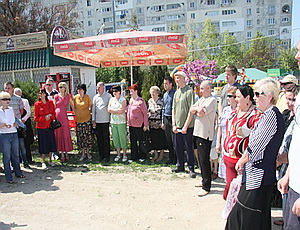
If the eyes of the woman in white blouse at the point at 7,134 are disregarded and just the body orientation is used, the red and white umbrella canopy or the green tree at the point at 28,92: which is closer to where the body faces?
the red and white umbrella canopy

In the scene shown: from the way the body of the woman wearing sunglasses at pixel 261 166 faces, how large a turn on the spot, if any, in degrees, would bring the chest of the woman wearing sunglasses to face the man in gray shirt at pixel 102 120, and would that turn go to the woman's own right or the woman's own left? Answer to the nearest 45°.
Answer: approximately 45° to the woman's own right

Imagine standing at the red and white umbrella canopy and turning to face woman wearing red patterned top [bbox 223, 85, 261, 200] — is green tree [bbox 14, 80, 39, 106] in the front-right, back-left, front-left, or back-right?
back-right

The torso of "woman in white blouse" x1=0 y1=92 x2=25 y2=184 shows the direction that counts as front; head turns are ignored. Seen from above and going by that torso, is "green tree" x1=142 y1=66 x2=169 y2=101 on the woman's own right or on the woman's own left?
on the woman's own left

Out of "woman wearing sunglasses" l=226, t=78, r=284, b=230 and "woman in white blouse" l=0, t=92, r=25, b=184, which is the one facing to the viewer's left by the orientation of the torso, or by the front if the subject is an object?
the woman wearing sunglasses

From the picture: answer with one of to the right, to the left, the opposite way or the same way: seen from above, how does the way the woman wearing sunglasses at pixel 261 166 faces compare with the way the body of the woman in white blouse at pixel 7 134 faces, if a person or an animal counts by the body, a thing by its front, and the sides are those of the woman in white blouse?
the opposite way

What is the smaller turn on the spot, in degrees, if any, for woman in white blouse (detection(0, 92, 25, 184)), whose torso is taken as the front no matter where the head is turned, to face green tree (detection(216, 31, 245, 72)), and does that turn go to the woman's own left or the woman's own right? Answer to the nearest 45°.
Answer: approximately 90° to the woman's own left

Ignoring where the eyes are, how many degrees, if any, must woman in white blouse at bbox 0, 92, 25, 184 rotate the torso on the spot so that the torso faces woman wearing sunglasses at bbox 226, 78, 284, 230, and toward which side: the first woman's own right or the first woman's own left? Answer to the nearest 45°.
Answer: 0° — they already face them

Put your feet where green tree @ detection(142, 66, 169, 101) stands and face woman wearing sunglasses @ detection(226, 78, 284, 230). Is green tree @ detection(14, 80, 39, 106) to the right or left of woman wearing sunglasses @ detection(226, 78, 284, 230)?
right

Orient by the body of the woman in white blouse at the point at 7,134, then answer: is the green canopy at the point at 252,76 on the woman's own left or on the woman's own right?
on the woman's own left

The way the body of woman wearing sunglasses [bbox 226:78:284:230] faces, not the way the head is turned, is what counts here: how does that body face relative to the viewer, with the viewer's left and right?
facing to the left of the viewer

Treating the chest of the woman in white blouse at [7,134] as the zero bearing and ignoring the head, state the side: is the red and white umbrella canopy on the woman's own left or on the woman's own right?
on the woman's own left

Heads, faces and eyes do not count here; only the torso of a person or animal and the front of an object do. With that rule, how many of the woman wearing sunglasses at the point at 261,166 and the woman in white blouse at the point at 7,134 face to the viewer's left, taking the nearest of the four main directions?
1

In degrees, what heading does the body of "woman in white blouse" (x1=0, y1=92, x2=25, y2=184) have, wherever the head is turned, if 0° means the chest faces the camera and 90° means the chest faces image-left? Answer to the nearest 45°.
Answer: approximately 315°

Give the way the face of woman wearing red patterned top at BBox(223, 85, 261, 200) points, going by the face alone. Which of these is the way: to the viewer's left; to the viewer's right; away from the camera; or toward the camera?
to the viewer's left
